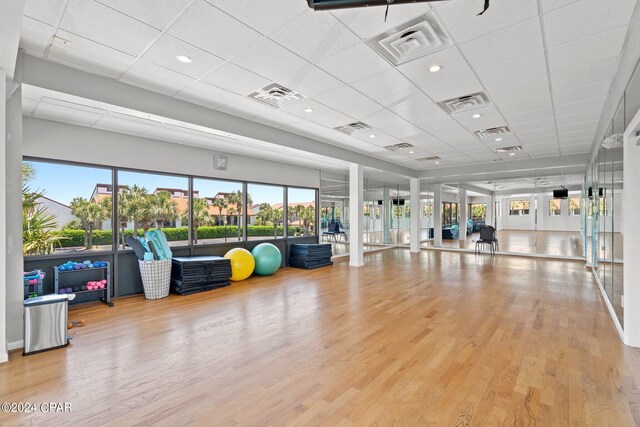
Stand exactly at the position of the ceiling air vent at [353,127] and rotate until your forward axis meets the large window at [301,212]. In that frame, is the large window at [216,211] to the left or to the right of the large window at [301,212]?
left

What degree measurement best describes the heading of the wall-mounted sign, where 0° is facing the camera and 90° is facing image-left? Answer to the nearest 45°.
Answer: approximately 315°

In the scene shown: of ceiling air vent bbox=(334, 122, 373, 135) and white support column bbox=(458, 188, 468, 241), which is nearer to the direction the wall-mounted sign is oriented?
the ceiling air vent

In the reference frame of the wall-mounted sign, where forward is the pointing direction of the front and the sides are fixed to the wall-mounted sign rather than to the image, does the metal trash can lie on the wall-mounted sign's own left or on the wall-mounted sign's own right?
on the wall-mounted sign's own right
